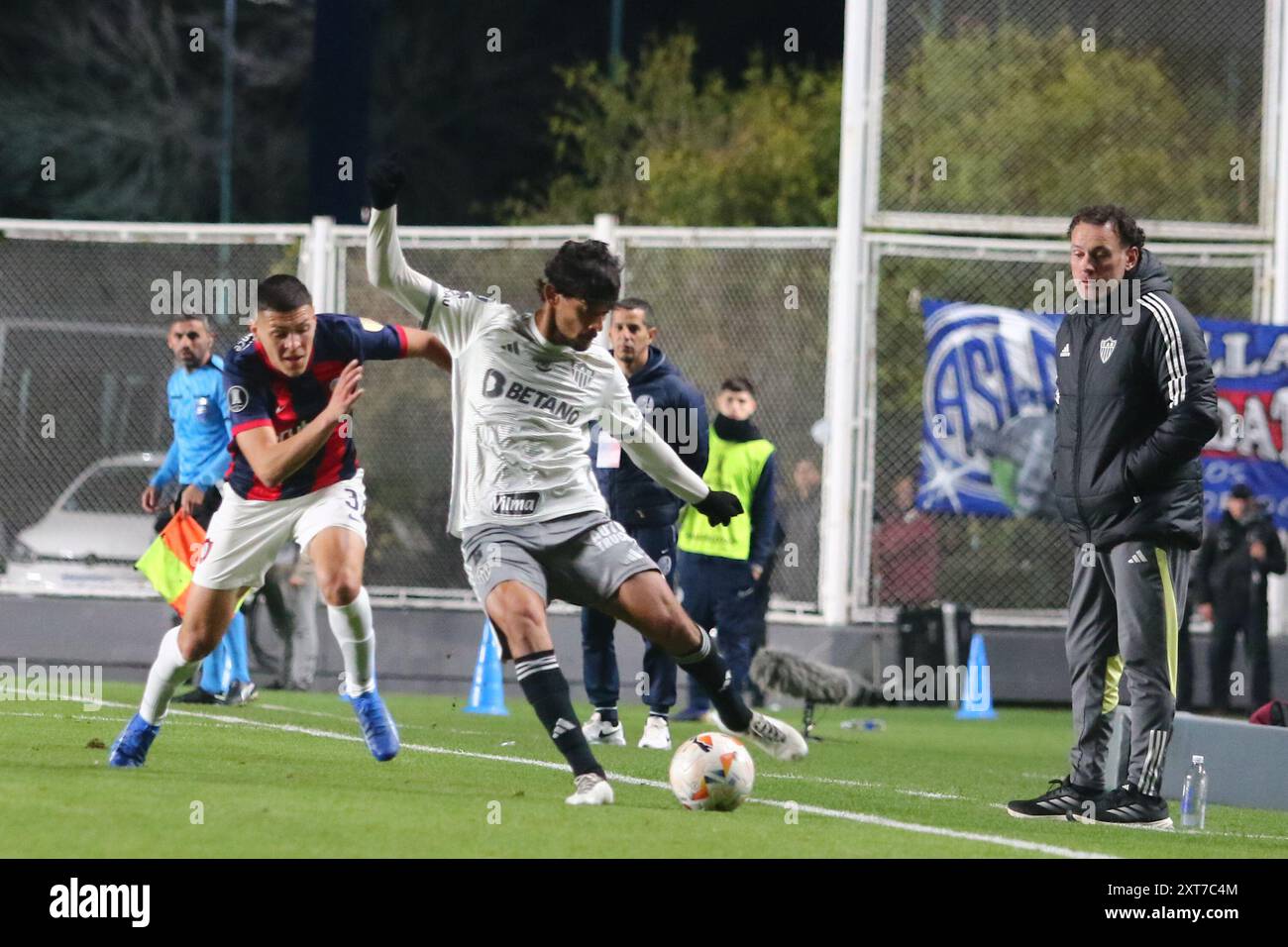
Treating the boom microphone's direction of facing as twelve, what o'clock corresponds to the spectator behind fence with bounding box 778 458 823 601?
The spectator behind fence is roughly at 3 o'clock from the boom microphone.

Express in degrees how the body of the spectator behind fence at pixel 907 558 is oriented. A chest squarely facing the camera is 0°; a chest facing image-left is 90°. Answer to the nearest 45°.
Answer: approximately 0°

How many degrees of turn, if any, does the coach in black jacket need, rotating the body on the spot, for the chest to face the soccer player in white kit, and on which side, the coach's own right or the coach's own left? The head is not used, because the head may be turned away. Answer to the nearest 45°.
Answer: approximately 45° to the coach's own right

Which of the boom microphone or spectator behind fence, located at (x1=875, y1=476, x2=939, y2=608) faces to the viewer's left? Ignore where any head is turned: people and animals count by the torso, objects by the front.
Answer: the boom microphone

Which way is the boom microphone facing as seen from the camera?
to the viewer's left

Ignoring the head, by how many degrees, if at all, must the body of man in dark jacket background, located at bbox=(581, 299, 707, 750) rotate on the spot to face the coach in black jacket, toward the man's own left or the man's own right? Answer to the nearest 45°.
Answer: approximately 90° to the man's own left

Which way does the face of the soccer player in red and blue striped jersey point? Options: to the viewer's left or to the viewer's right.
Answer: to the viewer's right

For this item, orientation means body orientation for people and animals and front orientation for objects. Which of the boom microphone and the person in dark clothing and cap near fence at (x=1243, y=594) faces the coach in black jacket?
the person in dark clothing and cap near fence

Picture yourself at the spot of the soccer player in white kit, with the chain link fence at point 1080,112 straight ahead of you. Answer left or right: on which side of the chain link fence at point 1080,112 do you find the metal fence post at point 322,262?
left

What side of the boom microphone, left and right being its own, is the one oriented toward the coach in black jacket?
left
